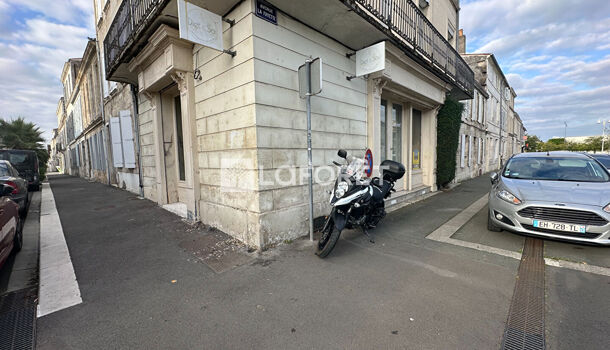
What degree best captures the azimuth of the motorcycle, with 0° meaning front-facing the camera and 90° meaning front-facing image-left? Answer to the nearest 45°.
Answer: approximately 45°

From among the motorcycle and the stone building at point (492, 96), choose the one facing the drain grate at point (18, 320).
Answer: the motorcycle

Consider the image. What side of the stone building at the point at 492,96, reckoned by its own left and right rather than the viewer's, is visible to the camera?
right

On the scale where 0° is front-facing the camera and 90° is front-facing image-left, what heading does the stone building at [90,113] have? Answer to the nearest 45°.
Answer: approximately 90°

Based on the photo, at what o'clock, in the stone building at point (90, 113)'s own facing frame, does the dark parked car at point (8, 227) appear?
The dark parked car is roughly at 9 o'clock from the stone building.

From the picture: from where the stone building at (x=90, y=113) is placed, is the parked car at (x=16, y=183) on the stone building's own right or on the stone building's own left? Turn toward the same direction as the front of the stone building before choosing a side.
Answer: on the stone building's own left
